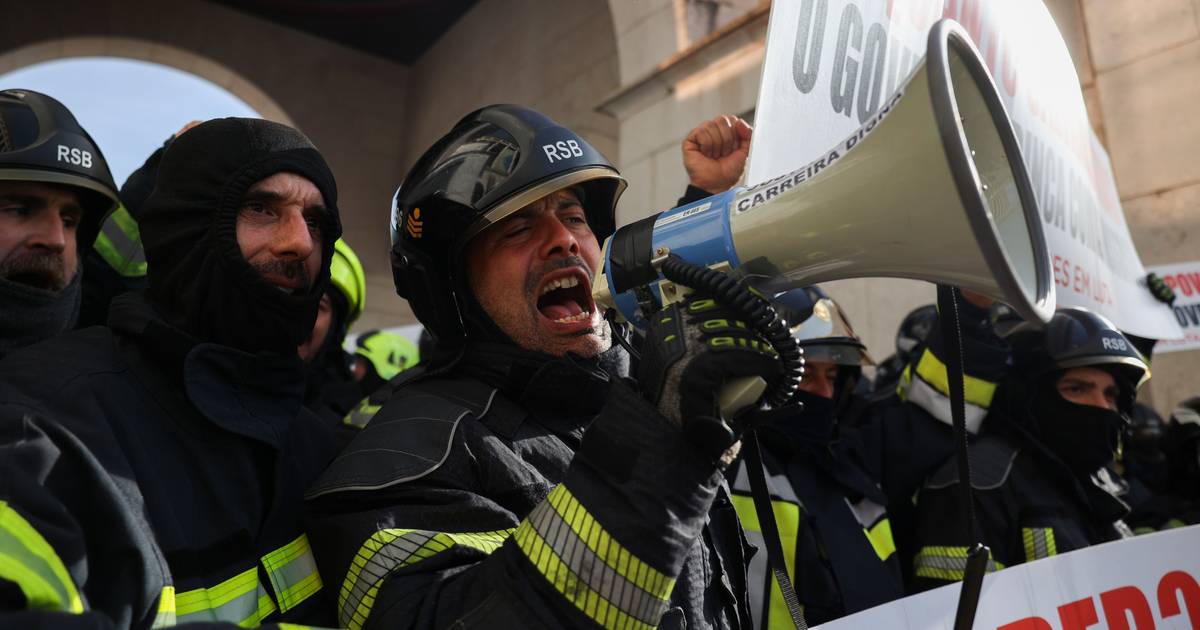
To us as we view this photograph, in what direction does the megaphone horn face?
facing to the right of the viewer

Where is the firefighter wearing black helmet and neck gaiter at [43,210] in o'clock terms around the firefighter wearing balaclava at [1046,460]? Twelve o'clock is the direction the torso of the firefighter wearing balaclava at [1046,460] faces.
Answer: the firefighter wearing black helmet and neck gaiter at [43,210] is roughly at 3 o'clock from the firefighter wearing balaclava at [1046,460].

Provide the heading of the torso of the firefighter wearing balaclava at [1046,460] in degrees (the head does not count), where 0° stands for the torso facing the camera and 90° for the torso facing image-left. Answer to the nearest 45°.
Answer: approximately 315°

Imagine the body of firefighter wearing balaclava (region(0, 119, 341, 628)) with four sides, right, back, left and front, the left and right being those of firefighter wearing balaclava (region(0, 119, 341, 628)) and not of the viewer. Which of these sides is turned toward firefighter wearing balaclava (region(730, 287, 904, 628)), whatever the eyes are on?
left

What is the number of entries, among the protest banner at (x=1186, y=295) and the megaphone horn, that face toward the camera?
1

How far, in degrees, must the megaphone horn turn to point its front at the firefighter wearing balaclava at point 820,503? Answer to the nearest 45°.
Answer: approximately 90° to its left

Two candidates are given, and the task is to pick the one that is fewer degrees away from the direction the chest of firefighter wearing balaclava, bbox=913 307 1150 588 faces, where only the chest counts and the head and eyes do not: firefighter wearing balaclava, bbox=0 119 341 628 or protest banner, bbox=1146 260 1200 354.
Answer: the firefighter wearing balaclava

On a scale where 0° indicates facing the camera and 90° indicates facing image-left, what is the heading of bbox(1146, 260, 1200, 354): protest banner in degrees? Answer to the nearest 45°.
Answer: approximately 0°
